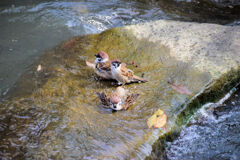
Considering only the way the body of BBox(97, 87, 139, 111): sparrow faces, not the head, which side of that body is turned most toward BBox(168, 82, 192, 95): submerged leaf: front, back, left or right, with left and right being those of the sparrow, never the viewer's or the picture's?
left

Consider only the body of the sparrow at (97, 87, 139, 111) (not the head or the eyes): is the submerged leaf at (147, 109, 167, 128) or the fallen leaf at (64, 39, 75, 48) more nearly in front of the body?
the submerged leaf

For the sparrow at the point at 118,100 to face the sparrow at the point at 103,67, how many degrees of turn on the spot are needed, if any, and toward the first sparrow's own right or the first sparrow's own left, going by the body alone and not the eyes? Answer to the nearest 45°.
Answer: approximately 180°

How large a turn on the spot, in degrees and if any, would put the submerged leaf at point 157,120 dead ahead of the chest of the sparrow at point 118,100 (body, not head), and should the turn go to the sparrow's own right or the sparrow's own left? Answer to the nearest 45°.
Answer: approximately 45° to the sparrow's own left

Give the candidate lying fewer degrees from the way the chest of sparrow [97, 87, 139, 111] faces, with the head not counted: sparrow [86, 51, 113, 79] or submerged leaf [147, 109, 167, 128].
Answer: the submerged leaf

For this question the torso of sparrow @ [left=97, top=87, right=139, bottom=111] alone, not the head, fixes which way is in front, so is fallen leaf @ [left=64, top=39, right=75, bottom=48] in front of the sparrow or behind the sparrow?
behind

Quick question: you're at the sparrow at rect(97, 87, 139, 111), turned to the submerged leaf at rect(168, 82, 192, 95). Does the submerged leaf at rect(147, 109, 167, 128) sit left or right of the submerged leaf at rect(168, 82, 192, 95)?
right
